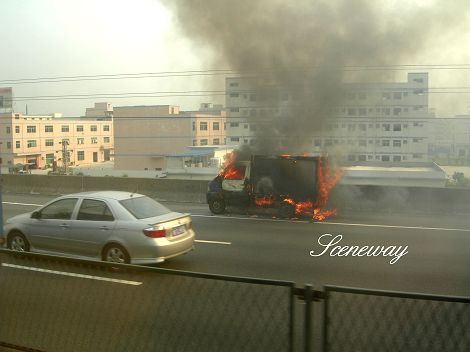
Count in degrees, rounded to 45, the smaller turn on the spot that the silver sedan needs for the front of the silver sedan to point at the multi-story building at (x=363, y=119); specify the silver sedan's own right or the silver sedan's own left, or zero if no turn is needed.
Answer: approximately 90° to the silver sedan's own right

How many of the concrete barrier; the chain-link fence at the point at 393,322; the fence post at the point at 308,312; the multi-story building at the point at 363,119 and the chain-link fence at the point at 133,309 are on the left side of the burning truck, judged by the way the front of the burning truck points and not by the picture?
3

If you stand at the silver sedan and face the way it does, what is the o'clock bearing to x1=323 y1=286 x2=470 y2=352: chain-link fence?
The chain-link fence is roughly at 7 o'clock from the silver sedan.

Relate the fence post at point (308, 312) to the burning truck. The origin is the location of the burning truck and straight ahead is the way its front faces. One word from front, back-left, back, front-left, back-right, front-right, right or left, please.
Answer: left

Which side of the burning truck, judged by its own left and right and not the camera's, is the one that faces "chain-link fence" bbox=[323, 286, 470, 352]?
left

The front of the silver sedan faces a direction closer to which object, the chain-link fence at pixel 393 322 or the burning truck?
the burning truck

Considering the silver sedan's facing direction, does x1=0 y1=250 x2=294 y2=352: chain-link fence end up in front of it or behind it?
behind

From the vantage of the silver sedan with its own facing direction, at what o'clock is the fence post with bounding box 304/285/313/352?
The fence post is roughly at 7 o'clock from the silver sedan.

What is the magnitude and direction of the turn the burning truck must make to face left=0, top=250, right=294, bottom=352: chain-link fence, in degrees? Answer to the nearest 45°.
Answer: approximately 90° to its left

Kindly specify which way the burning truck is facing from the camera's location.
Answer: facing to the left of the viewer

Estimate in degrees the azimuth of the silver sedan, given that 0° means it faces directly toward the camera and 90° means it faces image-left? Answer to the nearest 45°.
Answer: approximately 135°

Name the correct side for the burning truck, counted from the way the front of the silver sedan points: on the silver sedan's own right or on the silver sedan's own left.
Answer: on the silver sedan's own right

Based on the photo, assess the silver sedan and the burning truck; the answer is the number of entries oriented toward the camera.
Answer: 0

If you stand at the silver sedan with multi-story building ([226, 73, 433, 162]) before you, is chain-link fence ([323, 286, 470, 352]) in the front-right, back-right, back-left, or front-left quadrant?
back-right

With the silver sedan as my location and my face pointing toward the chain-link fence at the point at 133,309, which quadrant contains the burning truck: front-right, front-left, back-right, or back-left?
back-left
